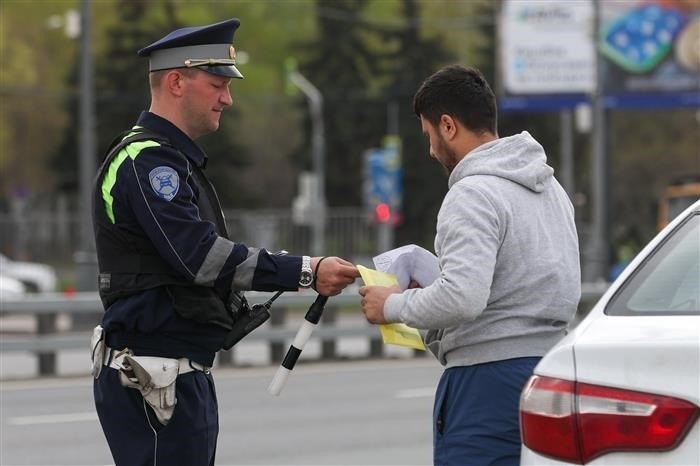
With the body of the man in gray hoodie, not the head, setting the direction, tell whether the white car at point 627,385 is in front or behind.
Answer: behind

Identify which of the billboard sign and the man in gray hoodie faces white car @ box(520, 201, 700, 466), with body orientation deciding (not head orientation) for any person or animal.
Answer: the billboard sign

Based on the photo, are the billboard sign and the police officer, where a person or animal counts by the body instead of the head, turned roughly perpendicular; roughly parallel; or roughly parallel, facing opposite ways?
roughly perpendicular

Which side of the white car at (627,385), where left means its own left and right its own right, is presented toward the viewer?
back

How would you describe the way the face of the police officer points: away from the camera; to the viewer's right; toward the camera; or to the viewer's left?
to the viewer's right

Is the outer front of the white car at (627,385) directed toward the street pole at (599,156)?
yes

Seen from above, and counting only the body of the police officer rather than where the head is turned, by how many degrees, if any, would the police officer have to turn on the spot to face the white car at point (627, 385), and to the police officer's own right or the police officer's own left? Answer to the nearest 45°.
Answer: approximately 45° to the police officer's own right

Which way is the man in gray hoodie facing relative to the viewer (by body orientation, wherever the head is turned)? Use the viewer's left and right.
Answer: facing away from the viewer and to the left of the viewer

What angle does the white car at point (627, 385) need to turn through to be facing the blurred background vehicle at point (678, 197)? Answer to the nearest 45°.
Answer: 0° — it already faces it

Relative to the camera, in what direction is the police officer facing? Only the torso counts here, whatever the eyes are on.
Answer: to the viewer's right
